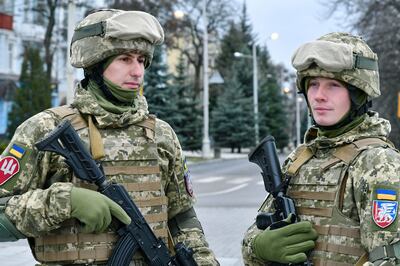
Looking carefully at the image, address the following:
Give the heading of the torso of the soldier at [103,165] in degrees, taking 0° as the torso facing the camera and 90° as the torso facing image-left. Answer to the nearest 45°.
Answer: approximately 315°

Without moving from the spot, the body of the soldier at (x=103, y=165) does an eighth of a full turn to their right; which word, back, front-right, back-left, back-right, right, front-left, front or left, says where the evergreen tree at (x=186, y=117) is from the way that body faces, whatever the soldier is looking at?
back

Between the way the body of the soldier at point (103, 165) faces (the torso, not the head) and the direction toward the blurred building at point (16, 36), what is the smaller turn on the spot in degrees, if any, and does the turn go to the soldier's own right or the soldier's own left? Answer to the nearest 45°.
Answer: approximately 135° to the soldier's own left

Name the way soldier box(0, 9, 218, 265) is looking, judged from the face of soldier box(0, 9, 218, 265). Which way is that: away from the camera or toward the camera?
toward the camera

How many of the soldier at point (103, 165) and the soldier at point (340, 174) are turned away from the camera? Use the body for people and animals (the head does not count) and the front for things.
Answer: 0

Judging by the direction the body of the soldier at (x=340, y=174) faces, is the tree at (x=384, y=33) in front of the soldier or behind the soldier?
behind

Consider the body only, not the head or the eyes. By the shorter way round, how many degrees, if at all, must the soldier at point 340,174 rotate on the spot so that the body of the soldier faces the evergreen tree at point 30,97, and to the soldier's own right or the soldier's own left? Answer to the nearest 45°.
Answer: approximately 90° to the soldier's own right

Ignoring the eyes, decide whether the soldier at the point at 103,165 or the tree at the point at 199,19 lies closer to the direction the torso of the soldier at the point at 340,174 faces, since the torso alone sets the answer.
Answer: the soldier

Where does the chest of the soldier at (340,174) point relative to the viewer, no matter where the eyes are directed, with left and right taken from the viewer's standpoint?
facing the viewer and to the left of the viewer

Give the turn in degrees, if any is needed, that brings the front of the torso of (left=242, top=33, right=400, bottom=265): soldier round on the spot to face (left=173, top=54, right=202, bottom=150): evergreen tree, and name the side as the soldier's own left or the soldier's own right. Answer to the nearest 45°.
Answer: approximately 135° to the soldier's own right

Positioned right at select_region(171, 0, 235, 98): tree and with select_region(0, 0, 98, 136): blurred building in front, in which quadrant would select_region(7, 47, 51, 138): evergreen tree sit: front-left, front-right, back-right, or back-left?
front-left

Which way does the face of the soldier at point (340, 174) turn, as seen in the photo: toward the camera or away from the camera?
toward the camera
